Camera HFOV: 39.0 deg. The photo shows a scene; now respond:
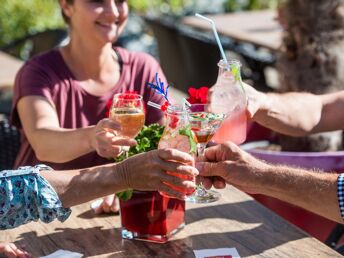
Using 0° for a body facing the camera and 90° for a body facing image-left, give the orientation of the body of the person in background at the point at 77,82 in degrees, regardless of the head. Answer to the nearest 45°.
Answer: approximately 315°

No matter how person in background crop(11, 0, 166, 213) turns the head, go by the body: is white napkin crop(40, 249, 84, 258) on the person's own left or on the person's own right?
on the person's own right

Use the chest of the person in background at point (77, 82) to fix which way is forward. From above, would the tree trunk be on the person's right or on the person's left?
on the person's left

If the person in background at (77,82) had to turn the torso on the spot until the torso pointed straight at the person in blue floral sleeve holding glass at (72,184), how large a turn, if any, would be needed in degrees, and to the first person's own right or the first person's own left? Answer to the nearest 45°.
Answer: approximately 45° to the first person's own right
